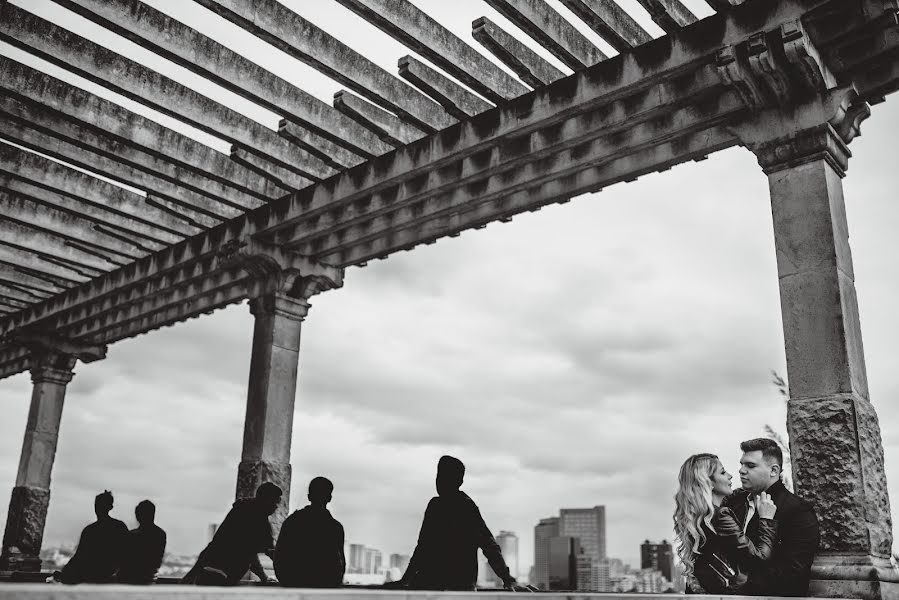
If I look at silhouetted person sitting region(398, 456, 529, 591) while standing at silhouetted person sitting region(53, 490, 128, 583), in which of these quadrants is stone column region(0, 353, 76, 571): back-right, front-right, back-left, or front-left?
back-left

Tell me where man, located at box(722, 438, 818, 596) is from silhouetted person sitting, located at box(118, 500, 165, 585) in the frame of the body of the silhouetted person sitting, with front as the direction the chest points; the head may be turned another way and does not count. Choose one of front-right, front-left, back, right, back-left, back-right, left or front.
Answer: back-right

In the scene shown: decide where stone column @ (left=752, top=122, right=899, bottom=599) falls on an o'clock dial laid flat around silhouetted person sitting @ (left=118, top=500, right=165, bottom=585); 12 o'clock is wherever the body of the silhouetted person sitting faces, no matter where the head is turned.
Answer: The stone column is roughly at 4 o'clock from the silhouetted person sitting.

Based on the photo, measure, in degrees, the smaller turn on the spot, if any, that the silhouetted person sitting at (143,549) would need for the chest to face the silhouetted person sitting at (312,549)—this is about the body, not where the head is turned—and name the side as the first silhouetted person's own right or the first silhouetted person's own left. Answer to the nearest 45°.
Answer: approximately 135° to the first silhouetted person's own right

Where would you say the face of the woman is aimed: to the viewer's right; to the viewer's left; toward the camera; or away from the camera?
to the viewer's right

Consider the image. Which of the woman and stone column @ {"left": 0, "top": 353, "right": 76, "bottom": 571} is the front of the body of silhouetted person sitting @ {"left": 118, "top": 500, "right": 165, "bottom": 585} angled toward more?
the stone column

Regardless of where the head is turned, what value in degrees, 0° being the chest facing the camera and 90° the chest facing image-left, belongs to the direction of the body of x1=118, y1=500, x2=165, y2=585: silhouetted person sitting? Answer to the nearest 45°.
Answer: approximately 180°

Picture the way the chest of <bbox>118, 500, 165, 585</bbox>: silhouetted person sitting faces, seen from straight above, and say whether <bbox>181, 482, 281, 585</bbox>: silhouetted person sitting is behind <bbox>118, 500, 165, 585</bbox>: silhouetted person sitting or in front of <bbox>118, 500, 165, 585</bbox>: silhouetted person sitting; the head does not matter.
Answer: behind

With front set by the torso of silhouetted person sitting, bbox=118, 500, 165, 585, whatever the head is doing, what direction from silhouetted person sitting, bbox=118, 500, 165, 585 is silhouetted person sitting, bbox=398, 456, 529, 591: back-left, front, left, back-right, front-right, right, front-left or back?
back-right
